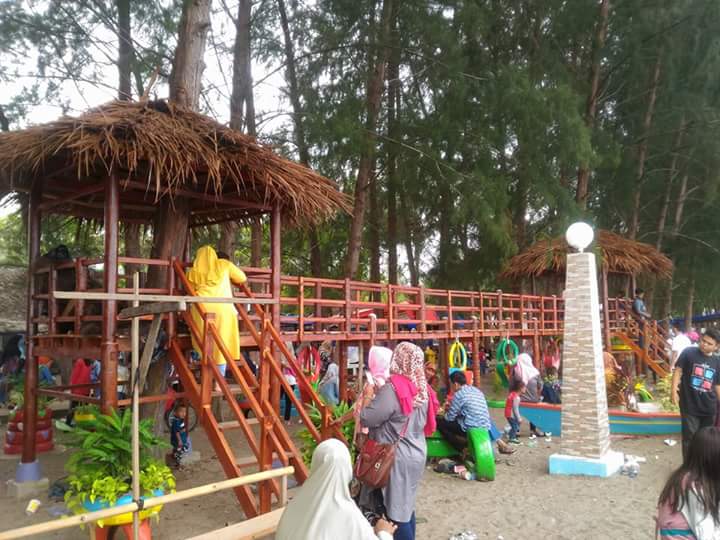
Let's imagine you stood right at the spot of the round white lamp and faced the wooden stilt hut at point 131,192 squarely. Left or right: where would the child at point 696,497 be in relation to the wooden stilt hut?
left

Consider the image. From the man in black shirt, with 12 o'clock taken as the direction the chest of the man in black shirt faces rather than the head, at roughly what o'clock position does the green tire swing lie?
The green tire swing is roughly at 5 o'clock from the man in black shirt.

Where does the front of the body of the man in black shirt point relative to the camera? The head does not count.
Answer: toward the camera

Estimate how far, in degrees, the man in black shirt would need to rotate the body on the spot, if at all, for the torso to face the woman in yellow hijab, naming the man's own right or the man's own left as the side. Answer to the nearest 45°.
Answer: approximately 45° to the man's own right

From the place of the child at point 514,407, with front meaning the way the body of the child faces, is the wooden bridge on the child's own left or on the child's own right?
on the child's own right

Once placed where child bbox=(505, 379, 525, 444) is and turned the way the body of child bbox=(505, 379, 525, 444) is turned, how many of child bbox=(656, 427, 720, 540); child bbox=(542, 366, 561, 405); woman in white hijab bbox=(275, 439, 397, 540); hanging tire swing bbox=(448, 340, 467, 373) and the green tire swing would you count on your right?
2

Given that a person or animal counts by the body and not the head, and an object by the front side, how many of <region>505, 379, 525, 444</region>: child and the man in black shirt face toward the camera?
1

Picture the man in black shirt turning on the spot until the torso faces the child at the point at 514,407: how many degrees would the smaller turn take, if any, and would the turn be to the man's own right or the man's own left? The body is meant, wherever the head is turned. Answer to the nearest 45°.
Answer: approximately 135° to the man's own right

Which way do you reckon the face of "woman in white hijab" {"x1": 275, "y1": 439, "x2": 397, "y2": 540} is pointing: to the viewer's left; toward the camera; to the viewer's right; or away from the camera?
away from the camera

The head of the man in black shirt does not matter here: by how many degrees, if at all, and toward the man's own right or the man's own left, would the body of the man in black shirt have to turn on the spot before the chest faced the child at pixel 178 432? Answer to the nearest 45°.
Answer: approximately 90° to the man's own right

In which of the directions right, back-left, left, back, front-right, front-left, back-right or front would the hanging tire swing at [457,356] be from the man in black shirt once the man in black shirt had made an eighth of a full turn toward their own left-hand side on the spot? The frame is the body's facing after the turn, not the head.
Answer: back

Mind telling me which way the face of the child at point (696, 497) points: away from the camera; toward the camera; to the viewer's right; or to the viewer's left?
away from the camera
